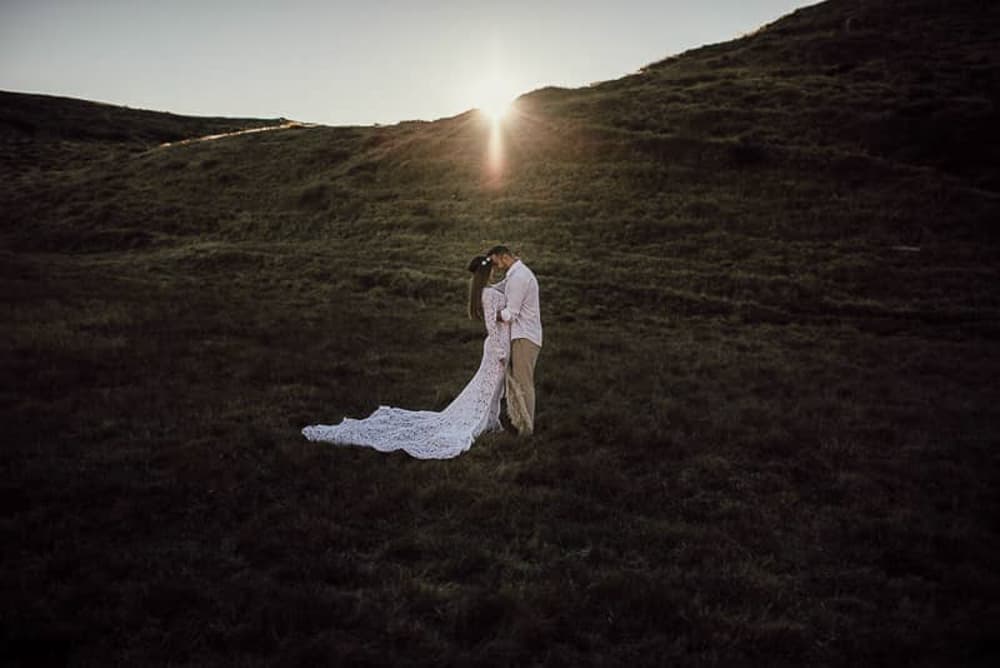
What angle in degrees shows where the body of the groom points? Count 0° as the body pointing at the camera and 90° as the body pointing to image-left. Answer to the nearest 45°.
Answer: approximately 90°
